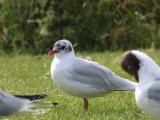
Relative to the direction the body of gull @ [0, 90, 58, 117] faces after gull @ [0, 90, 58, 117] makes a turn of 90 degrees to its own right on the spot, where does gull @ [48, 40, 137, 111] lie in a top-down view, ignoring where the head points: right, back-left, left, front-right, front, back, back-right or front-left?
right

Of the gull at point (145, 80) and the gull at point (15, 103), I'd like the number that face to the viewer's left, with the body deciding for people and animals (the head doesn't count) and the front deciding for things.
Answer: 2

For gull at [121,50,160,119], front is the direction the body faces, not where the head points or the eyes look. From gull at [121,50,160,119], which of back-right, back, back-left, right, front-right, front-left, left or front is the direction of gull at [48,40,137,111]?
front-right

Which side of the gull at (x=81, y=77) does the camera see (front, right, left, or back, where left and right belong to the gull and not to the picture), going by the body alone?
left

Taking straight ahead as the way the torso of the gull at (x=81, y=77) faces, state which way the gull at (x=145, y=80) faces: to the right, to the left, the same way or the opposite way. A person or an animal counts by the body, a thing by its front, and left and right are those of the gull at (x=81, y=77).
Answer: the same way

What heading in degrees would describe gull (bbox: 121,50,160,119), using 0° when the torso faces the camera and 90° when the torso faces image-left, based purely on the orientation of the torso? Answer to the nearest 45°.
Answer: approximately 90°

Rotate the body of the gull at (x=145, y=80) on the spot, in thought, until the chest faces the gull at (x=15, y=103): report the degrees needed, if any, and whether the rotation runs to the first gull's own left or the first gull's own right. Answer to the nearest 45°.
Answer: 0° — it already faces it

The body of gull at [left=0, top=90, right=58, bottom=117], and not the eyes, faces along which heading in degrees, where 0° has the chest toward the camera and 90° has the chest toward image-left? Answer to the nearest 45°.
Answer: approximately 90°

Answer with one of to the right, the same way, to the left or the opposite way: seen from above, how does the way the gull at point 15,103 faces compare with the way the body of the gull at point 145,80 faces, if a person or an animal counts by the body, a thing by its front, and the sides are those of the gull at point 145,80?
the same way

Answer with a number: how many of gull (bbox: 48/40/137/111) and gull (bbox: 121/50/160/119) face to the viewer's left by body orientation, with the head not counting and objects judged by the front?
2
